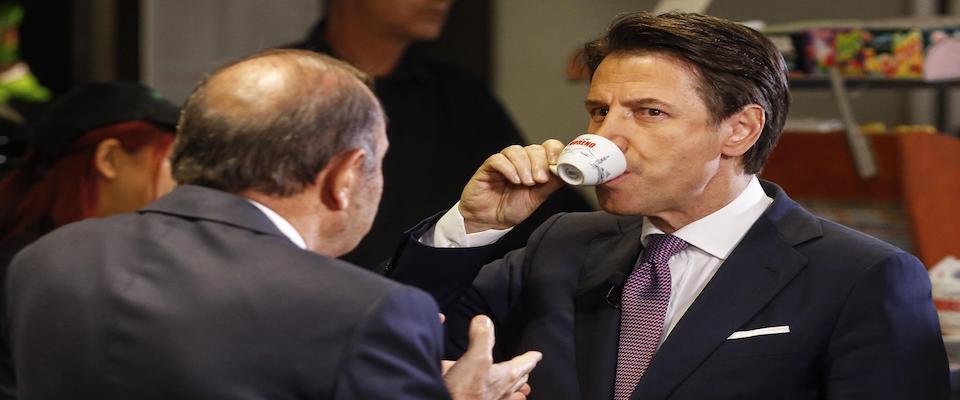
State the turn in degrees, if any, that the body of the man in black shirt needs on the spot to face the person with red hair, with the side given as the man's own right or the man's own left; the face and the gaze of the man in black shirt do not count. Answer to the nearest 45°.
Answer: approximately 90° to the man's own right

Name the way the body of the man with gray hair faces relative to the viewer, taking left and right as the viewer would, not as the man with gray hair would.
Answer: facing away from the viewer and to the right of the viewer

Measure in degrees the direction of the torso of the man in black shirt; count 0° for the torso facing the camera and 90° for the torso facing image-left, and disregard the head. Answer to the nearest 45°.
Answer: approximately 315°

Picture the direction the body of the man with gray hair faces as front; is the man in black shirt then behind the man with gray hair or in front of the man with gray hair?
in front

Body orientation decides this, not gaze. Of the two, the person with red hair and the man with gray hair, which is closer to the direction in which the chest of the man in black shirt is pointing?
the man with gray hair

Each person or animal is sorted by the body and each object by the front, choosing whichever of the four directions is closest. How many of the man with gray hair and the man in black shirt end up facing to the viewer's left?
0

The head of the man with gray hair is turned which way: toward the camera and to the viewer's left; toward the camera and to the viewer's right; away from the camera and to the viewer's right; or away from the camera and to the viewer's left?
away from the camera and to the viewer's right

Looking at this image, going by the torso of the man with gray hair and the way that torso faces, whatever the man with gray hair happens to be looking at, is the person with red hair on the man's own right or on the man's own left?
on the man's own left

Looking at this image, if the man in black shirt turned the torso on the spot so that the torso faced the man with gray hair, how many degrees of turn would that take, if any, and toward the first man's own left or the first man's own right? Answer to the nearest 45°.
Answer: approximately 45° to the first man's own right
